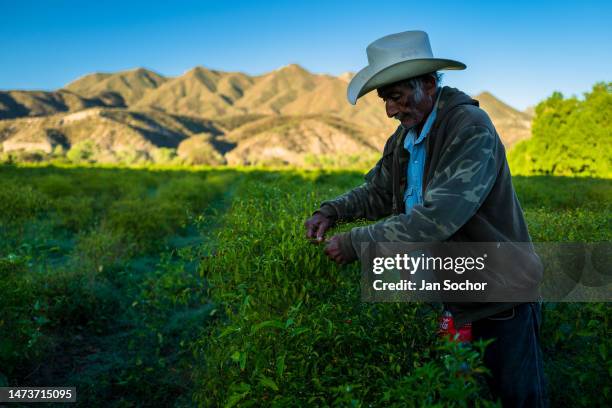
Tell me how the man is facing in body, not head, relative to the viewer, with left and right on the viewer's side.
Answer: facing the viewer and to the left of the viewer

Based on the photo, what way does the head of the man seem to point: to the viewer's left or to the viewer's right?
to the viewer's left
